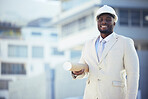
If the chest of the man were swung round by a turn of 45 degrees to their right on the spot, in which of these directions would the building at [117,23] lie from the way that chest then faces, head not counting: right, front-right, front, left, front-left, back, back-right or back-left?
right

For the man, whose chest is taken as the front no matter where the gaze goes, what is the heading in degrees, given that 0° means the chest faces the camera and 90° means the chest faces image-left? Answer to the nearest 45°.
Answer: approximately 45°
